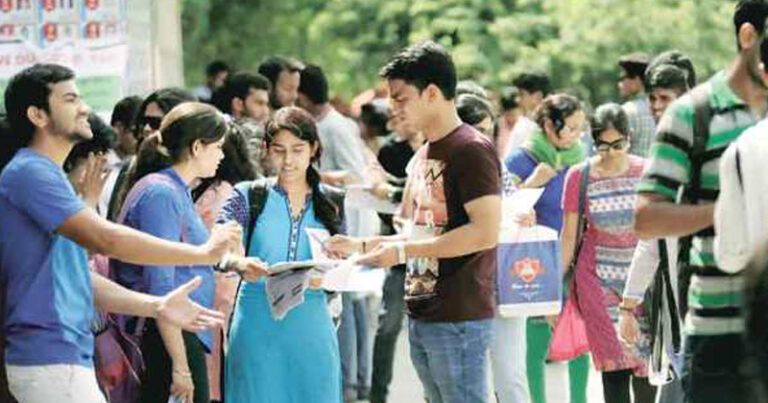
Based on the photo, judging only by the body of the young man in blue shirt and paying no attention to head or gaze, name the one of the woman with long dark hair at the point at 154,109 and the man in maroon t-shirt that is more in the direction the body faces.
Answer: the man in maroon t-shirt

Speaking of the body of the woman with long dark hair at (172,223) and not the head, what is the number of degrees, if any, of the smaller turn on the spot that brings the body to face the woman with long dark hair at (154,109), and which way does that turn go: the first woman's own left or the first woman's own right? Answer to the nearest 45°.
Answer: approximately 90° to the first woman's own left

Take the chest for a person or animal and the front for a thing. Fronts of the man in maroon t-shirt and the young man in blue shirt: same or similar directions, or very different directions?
very different directions

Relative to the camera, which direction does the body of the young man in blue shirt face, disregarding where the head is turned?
to the viewer's right

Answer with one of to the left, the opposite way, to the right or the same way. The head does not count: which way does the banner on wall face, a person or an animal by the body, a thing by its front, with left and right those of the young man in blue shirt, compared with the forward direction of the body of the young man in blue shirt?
to the right

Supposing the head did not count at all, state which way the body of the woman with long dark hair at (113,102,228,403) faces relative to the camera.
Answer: to the viewer's right

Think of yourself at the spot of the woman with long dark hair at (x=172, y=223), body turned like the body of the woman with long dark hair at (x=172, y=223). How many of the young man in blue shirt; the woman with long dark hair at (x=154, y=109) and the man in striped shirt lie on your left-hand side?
1

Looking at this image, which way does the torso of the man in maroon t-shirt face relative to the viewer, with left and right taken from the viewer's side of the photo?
facing to the left of the viewer
